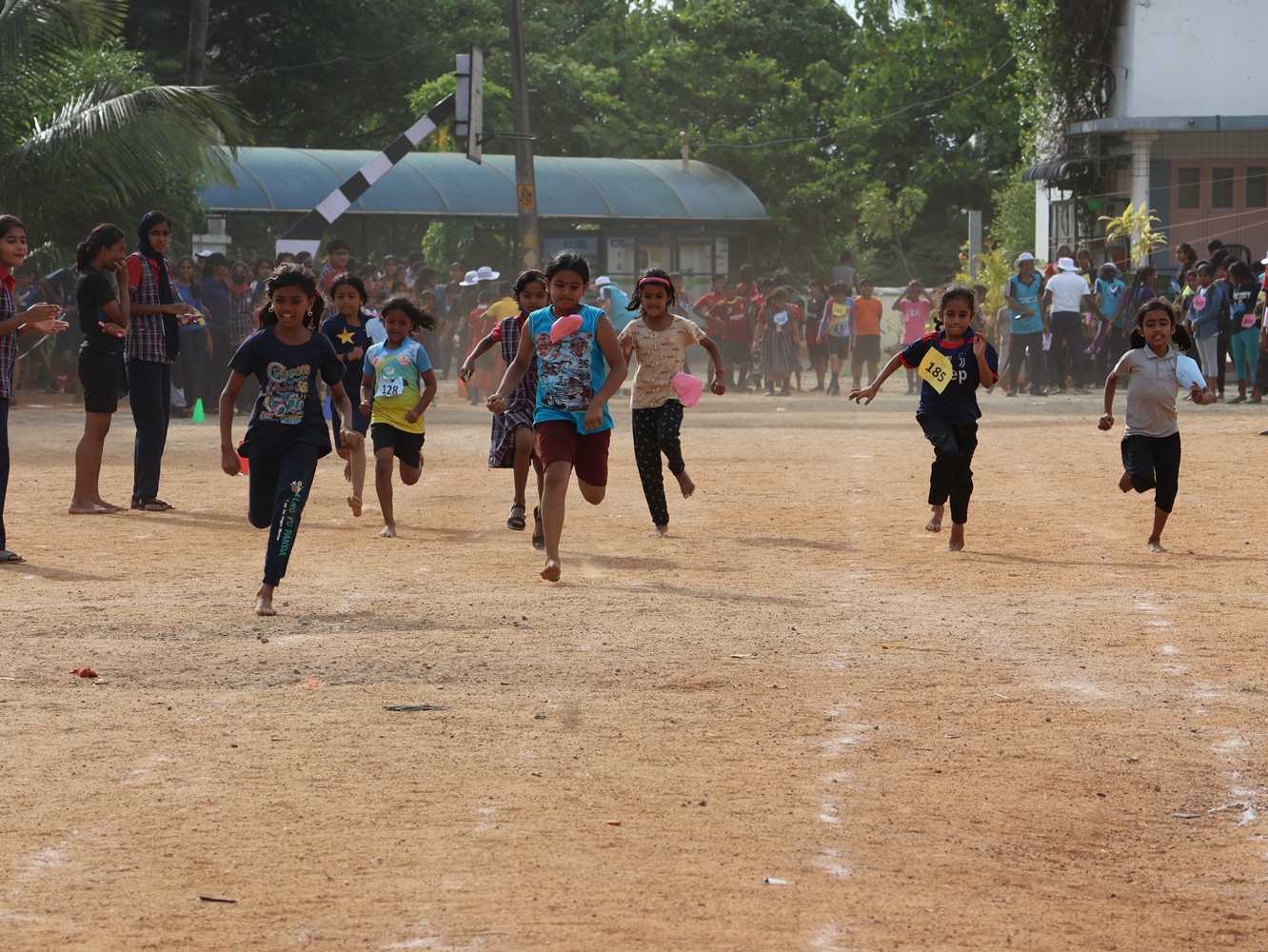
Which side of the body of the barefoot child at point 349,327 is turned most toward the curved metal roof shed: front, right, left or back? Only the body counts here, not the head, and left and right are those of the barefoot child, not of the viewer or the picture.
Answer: back

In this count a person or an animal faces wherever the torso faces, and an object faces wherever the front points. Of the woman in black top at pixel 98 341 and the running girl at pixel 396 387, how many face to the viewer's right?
1

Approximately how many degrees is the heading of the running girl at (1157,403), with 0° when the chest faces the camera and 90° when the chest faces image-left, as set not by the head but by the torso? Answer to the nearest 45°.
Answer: approximately 0°

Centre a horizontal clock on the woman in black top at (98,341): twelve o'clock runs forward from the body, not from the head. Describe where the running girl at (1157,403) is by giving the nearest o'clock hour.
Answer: The running girl is roughly at 1 o'clock from the woman in black top.

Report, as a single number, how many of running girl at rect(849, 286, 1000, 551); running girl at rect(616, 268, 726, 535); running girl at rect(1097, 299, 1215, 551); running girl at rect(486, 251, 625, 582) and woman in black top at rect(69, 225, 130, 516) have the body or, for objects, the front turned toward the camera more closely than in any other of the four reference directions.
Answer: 4

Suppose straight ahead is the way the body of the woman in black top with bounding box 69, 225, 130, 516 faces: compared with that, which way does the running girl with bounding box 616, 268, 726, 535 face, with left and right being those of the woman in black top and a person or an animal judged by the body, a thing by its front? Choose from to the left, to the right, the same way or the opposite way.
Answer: to the right

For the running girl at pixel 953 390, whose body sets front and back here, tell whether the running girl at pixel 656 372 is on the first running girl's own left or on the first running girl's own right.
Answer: on the first running girl's own right
